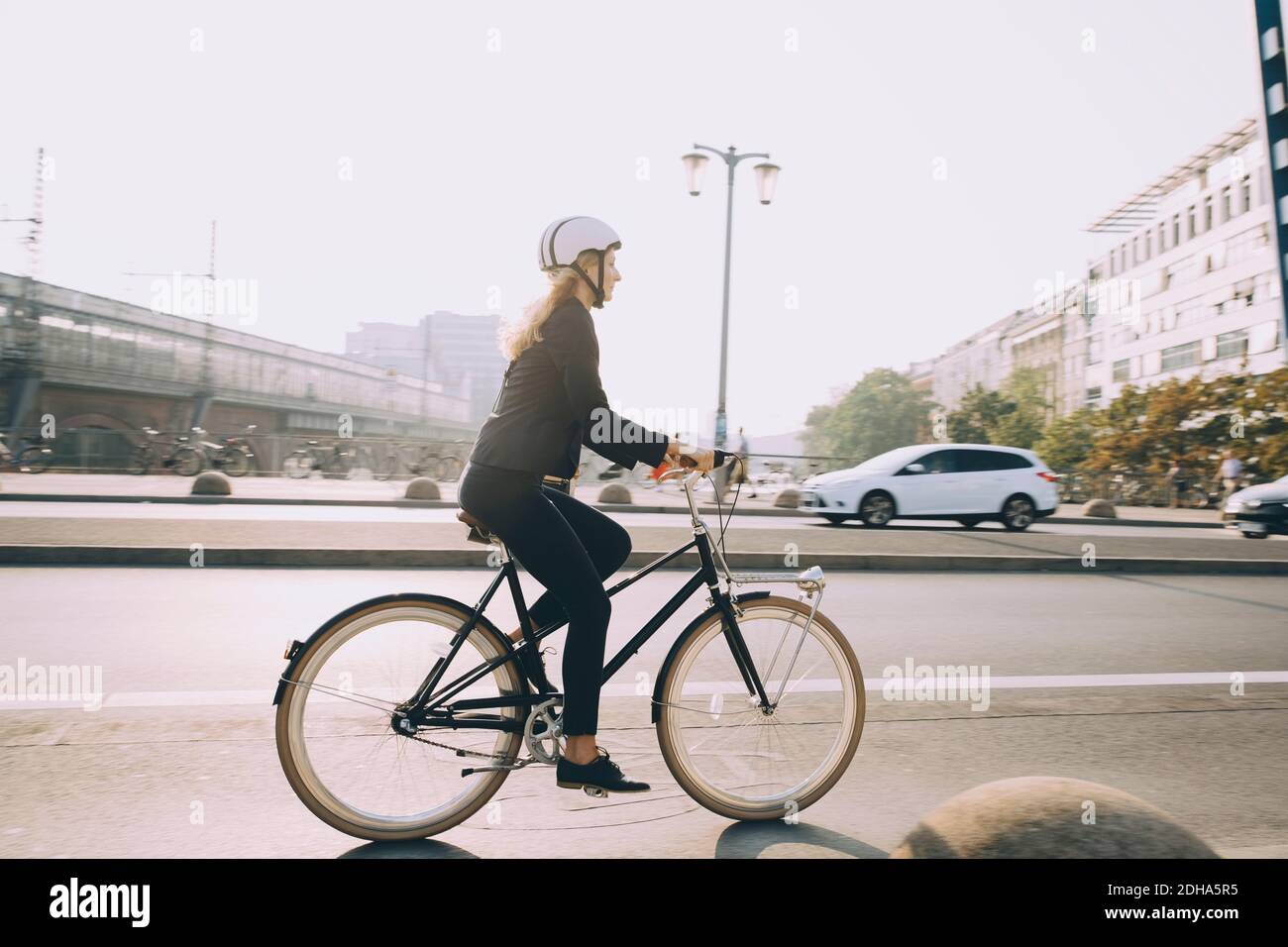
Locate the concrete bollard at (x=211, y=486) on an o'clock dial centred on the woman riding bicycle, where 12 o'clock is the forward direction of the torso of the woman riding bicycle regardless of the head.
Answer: The concrete bollard is roughly at 8 o'clock from the woman riding bicycle.

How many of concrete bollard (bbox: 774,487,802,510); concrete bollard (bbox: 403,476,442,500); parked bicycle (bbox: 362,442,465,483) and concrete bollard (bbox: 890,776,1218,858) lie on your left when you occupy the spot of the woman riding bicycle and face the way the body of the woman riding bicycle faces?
3

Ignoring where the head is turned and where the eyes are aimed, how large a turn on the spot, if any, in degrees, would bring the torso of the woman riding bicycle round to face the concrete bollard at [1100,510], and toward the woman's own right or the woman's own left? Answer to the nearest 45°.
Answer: approximately 45° to the woman's own left

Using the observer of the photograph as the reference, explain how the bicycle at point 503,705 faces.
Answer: facing to the right of the viewer

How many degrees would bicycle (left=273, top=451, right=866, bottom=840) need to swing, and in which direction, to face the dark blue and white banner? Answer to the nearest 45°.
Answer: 0° — it already faces it

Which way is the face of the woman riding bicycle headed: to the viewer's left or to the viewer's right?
to the viewer's right

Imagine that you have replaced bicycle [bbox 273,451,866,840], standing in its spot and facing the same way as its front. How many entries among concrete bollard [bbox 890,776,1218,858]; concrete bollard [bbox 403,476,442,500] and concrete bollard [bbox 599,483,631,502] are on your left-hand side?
2

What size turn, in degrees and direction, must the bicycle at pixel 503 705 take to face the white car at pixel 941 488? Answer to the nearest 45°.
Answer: approximately 45° to its left

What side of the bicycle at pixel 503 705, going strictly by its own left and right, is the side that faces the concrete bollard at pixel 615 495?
left

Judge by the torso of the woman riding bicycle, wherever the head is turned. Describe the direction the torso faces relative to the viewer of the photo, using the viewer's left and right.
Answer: facing to the right of the viewer
